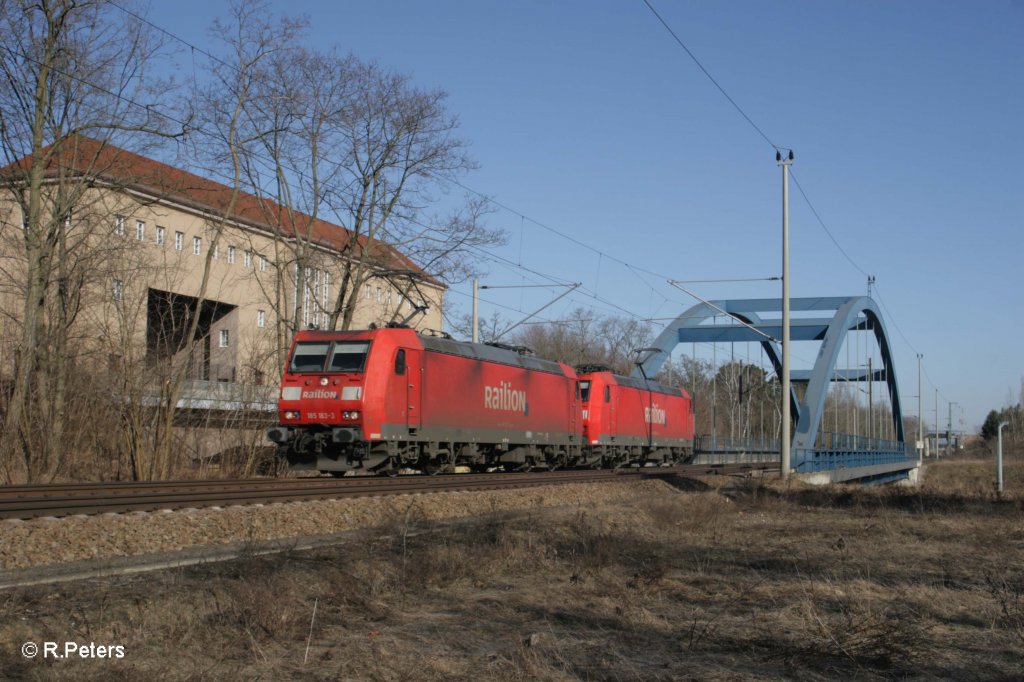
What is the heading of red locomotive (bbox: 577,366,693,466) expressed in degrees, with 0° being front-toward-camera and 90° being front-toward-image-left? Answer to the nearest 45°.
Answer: approximately 45°

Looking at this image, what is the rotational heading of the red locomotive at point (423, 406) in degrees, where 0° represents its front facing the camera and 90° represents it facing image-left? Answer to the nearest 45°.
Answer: approximately 45°
